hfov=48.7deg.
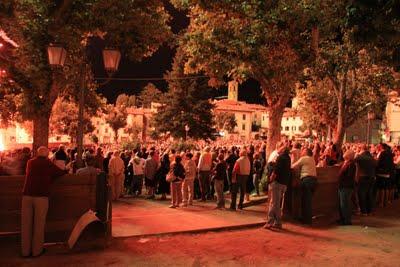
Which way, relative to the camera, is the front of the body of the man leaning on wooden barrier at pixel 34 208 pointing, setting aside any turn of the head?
away from the camera

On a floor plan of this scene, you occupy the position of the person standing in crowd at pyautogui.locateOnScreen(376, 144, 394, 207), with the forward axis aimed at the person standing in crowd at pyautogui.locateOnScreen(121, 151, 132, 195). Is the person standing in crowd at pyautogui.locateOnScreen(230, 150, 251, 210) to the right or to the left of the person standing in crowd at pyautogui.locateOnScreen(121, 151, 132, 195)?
left

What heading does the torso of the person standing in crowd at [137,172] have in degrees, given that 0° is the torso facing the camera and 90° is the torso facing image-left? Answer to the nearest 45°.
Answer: approximately 180°

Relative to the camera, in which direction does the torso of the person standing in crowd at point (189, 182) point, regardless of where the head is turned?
away from the camera

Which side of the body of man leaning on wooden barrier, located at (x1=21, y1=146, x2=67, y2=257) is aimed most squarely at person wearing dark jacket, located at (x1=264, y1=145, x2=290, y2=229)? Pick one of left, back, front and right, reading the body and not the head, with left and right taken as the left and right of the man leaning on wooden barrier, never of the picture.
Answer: right

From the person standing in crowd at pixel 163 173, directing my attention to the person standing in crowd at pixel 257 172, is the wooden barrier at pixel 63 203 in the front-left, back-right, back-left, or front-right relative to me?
back-right

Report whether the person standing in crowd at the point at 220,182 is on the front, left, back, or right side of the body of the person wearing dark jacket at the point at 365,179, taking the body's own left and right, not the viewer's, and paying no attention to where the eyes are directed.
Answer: left

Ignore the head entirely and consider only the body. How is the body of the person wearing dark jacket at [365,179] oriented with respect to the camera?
away from the camera

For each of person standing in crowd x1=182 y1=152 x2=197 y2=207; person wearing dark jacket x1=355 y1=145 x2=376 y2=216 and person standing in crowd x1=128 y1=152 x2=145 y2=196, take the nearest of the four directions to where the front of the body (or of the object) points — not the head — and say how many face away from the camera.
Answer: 3

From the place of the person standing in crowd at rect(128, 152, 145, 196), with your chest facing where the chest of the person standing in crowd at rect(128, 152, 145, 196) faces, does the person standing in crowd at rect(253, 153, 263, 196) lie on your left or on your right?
on your right

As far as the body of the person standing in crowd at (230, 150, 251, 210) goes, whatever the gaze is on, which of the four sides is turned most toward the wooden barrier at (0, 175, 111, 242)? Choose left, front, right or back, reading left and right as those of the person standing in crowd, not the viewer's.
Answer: left
